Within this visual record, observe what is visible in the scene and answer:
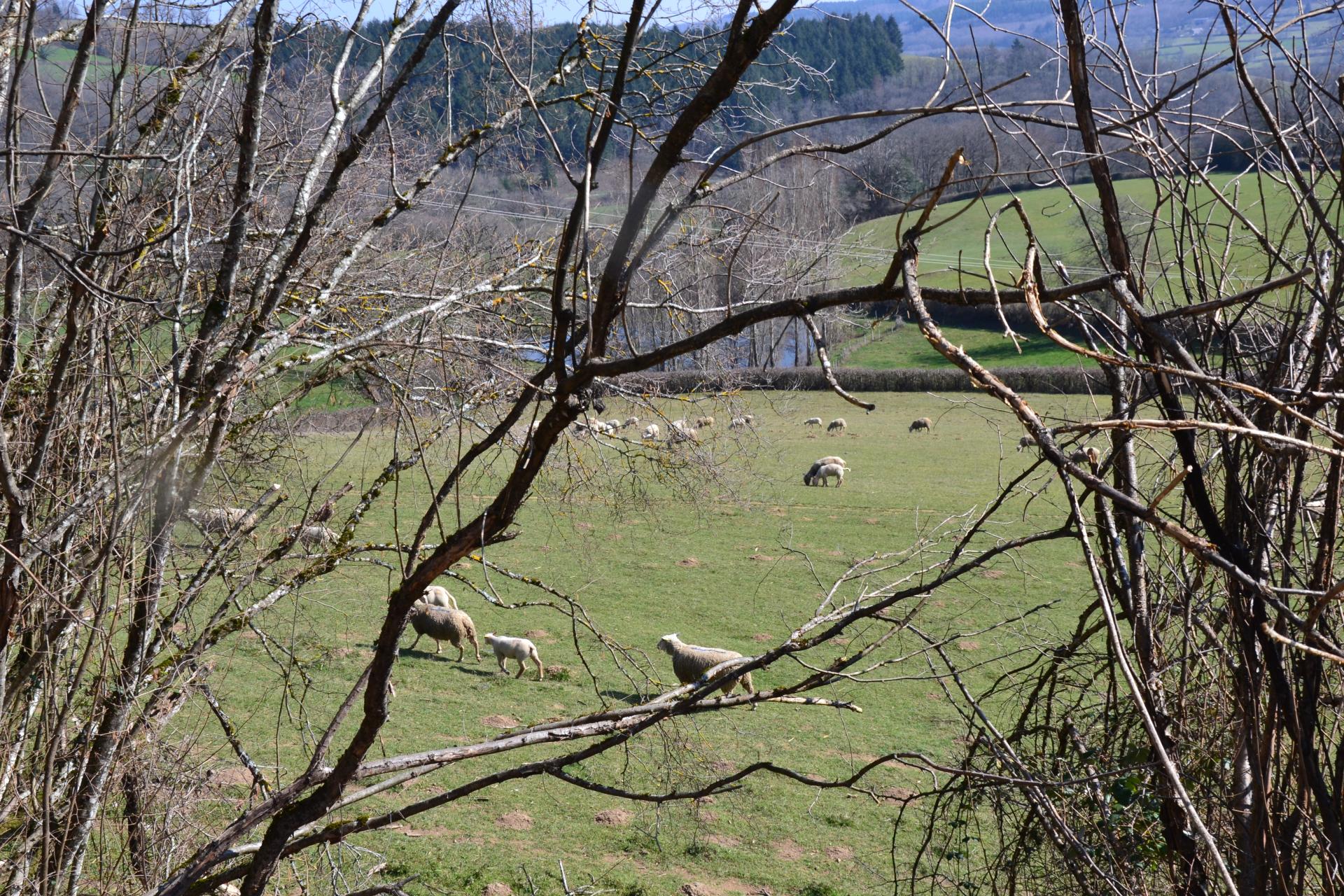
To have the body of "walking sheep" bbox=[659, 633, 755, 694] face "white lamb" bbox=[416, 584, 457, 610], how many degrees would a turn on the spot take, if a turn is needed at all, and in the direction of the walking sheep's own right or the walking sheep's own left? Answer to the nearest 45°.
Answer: approximately 45° to the walking sheep's own right

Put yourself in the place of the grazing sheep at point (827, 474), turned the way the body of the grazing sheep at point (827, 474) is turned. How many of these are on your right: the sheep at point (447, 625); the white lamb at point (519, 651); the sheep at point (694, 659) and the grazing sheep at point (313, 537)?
0

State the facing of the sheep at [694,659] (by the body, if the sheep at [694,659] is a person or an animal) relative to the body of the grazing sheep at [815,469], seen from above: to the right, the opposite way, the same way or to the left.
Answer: the same way

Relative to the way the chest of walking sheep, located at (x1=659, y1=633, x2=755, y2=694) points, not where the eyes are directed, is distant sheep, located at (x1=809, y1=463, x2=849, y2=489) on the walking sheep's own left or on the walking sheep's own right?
on the walking sheep's own right

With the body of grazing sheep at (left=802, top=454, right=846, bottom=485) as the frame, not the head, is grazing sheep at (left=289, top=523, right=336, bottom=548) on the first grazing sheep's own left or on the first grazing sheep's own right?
on the first grazing sheep's own left

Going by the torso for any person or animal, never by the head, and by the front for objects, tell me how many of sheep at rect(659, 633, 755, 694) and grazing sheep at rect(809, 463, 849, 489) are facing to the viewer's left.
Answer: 2

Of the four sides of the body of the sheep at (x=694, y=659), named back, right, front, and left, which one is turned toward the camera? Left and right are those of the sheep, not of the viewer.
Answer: left

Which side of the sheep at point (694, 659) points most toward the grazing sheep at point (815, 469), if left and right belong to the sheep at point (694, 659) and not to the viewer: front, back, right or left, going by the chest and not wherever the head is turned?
right

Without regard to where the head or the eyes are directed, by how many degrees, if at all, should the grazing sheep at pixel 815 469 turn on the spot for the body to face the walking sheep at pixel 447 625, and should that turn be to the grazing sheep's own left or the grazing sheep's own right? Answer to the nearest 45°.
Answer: approximately 90° to the grazing sheep's own left

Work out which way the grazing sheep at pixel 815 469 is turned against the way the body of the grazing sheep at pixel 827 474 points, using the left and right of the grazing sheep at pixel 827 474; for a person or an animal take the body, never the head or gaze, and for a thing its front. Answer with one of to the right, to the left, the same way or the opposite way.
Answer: the same way

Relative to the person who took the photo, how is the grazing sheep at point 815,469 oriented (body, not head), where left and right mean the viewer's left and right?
facing to the left of the viewer

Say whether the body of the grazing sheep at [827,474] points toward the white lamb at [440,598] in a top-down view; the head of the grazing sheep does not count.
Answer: no

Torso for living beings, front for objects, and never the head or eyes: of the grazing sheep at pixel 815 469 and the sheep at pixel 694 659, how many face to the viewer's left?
2

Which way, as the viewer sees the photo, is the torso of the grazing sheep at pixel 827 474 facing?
to the viewer's left
